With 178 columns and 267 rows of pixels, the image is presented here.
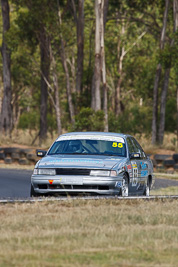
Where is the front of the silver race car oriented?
toward the camera

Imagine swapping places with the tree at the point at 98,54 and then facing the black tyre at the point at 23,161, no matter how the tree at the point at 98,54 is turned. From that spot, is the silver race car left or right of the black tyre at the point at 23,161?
left

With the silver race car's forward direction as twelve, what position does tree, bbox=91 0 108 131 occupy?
The tree is roughly at 6 o'clock from the silver race car.

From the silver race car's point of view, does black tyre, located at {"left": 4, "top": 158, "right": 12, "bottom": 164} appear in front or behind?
behind
